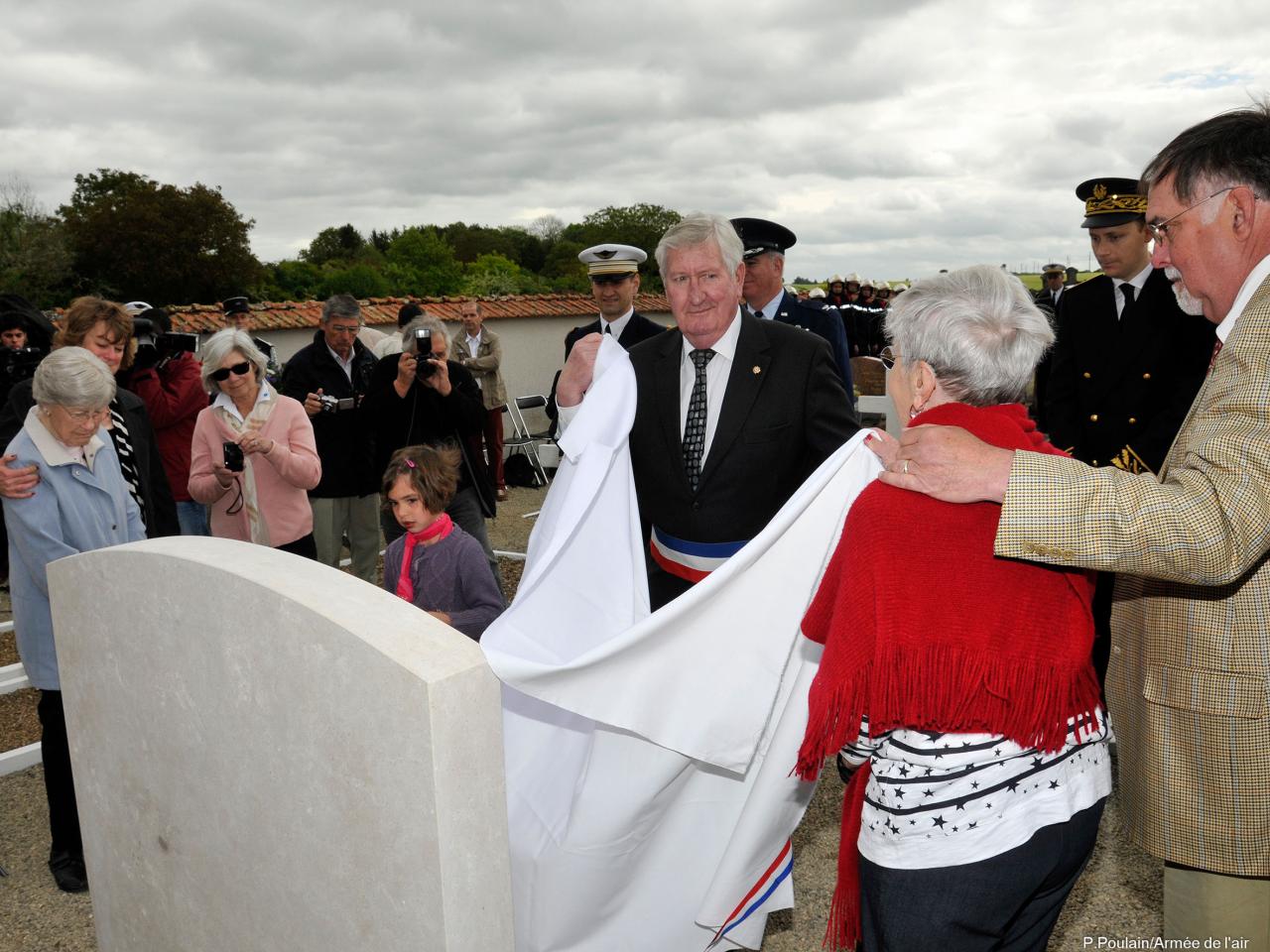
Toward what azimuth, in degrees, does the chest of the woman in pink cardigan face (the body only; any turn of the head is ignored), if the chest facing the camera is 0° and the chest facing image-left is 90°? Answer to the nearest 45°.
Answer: approximately 0°

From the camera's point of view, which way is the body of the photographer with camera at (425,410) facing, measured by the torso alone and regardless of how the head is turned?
toward the camera

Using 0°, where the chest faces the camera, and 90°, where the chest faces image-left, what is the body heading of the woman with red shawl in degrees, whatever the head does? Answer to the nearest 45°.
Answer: approximately 135°

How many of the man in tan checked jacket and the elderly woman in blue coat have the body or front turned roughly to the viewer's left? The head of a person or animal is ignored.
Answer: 1

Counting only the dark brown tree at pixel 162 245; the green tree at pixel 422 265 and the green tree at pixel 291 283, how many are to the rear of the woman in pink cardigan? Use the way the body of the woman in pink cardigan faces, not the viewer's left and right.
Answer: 3

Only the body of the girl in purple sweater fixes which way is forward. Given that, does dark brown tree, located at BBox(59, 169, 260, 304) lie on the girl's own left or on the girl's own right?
on the girl's own right

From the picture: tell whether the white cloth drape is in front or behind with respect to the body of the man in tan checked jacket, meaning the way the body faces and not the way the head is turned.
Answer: in front

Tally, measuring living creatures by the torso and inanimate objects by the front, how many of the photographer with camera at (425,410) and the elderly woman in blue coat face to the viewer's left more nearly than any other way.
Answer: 0

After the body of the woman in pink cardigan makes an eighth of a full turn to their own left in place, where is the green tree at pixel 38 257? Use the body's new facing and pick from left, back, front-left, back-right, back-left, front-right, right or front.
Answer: back-left

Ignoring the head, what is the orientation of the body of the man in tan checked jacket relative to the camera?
to the viewer's left

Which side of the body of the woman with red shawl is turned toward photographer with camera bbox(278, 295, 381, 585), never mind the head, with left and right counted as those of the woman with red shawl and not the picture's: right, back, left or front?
front

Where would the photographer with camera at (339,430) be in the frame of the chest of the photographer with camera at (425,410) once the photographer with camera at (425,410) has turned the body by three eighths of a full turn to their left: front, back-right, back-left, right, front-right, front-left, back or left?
left

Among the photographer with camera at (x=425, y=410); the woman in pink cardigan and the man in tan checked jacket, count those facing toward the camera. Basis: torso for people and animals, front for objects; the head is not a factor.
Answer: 2

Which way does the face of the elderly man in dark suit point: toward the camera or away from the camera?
toward the camera

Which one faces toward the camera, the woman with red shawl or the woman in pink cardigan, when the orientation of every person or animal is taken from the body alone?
the woman in pink cardigan

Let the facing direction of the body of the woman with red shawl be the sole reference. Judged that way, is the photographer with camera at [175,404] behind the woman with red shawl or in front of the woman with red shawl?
in front

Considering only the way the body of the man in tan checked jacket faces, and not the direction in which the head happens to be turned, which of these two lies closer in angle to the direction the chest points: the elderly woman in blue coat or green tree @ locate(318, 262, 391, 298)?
the elderly woman in blue coat

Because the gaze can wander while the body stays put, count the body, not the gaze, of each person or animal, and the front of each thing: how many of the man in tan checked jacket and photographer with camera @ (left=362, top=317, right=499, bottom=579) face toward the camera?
1

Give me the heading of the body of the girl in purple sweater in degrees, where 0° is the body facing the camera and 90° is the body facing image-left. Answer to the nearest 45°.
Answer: approximately 45°

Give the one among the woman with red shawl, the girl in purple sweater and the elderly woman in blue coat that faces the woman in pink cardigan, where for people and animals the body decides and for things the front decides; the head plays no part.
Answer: the woman with red shawl
